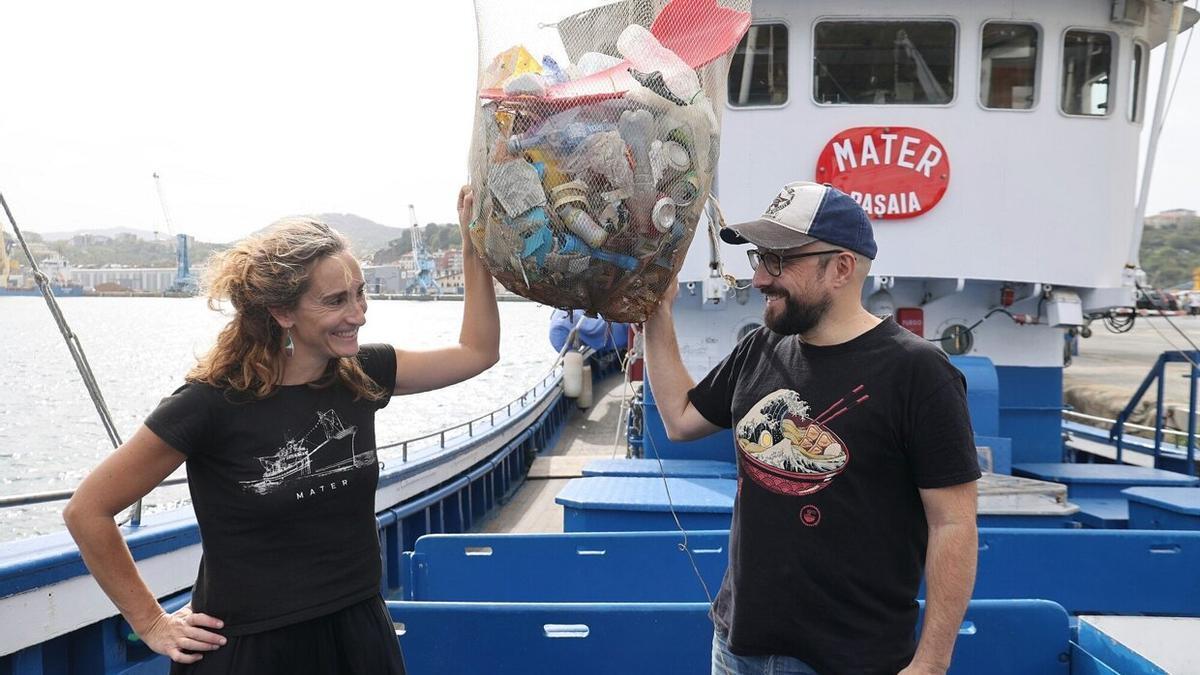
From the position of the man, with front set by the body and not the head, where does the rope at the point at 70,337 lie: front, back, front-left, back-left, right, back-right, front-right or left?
front-right

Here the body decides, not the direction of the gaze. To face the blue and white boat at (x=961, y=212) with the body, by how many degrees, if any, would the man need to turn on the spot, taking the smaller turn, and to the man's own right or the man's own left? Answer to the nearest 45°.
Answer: approximately 135° to the man's own right

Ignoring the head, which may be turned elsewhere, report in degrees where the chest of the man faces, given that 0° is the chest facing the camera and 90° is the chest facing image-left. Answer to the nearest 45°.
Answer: approximately 45°
